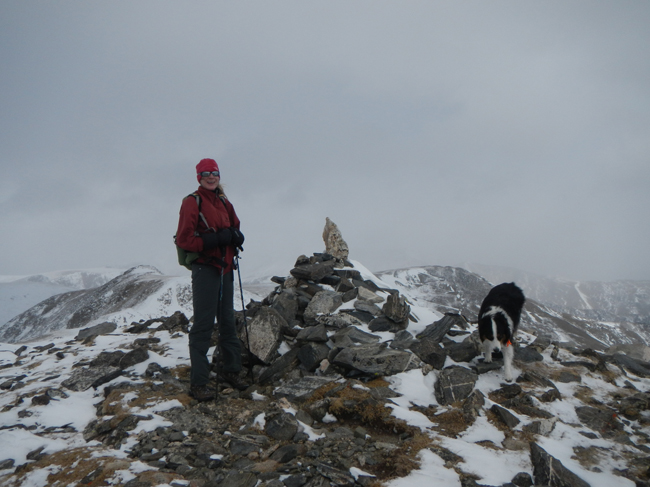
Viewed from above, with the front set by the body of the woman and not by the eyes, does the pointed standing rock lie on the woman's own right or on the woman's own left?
on the woman's own left

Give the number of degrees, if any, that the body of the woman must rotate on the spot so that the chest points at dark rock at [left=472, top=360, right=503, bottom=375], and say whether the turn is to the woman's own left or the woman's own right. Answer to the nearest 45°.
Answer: approximately 45° to the woman's own left

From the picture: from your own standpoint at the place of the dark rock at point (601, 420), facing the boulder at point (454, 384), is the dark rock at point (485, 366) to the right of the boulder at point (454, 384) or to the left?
right

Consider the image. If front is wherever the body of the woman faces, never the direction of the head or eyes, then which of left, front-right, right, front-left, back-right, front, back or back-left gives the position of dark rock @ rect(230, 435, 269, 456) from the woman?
front-right

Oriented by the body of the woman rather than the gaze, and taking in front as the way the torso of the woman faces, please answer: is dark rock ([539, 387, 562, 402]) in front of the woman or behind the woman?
in front

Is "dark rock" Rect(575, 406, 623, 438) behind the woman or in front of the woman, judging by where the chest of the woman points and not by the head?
in front

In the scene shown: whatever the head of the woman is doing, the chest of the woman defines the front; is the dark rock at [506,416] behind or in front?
in front

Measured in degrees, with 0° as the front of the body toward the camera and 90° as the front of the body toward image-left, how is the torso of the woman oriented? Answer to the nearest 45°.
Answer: approximately 315°

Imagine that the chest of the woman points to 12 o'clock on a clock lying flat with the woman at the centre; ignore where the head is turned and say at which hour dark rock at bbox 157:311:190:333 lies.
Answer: The dark rock is roughly at 7 o'clock from the woman.

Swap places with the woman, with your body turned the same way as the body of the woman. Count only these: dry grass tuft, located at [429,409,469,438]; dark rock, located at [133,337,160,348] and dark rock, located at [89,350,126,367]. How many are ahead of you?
1
